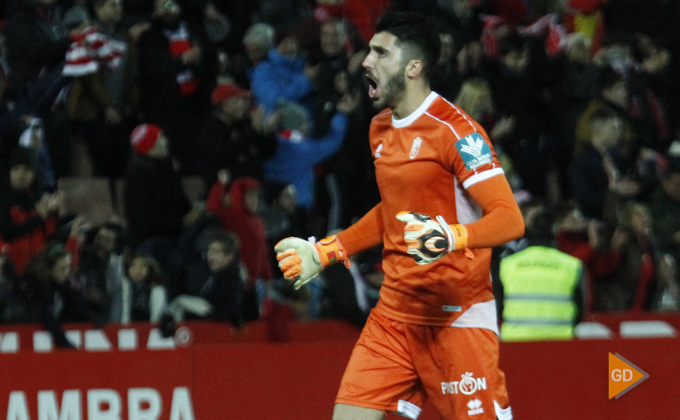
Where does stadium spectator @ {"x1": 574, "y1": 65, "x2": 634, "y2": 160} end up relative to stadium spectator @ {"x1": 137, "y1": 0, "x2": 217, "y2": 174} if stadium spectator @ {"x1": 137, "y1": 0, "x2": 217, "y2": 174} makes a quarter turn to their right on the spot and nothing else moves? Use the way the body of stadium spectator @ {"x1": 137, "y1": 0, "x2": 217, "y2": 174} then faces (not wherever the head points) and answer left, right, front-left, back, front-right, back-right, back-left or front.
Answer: back-left

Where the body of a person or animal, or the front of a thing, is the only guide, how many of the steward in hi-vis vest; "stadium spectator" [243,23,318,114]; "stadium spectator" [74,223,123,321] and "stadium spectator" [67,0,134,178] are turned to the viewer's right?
0

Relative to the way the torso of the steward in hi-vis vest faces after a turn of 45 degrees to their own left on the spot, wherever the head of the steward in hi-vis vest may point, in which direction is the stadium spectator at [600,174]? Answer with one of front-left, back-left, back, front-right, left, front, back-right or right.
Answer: front-right

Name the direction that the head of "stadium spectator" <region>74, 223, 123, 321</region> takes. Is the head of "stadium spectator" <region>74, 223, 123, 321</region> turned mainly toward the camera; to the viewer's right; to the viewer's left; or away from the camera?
toward the camera

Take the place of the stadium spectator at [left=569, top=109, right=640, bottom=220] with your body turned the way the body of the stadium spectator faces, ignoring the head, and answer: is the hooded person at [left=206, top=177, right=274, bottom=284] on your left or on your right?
on your right

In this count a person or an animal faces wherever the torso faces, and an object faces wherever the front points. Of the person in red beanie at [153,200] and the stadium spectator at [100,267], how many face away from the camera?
0

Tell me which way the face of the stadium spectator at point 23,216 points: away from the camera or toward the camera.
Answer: toward the camera

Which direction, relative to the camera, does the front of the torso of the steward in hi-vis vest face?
away from the camera

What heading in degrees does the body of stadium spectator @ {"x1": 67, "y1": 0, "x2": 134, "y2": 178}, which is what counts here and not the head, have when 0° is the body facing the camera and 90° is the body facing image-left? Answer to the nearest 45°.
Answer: approximately 45°

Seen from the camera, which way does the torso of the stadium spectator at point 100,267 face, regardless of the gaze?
toward the camera

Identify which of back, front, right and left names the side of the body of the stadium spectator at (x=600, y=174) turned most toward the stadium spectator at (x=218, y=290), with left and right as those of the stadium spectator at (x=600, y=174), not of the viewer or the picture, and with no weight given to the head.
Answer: right

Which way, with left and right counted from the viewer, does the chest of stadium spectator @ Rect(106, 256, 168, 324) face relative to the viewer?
facing the viewer

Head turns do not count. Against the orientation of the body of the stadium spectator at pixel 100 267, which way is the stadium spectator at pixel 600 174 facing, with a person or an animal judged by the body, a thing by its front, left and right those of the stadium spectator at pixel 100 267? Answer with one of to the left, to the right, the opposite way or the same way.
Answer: the same way

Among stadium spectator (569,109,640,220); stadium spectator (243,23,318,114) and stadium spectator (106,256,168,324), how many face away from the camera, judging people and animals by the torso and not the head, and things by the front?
0

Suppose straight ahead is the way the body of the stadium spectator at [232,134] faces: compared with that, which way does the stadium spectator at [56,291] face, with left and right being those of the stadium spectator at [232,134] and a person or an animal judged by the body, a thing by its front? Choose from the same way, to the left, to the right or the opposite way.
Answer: the same way

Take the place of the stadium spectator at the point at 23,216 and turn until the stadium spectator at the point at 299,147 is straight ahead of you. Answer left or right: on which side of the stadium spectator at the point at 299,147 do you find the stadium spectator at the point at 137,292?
right

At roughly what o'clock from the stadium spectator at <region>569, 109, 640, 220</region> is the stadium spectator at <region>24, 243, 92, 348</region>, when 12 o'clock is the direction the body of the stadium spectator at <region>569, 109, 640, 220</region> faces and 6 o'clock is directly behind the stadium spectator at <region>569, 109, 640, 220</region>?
the stadium spectator at <region>24, 243, 92, 348</region> is roughly at 3 o'clock from the stadium spectator at <region>569, 109, 640, 220</region>.
